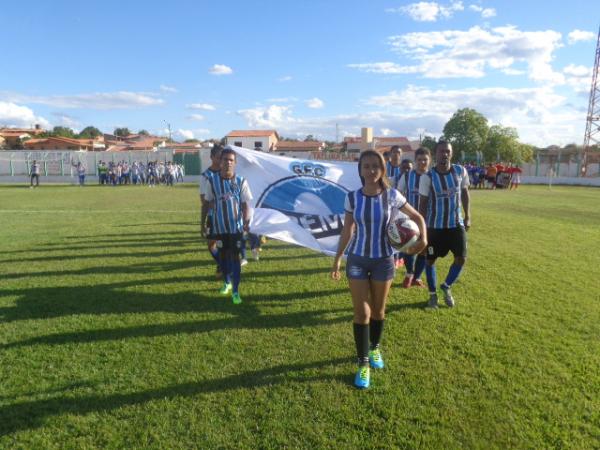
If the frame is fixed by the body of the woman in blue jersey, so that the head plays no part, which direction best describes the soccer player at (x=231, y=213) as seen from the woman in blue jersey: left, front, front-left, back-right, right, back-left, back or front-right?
back-right

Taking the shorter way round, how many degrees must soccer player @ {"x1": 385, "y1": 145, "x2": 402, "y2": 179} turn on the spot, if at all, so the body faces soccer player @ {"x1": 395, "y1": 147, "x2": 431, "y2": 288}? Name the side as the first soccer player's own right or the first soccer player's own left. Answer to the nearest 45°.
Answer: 0° — they already face them

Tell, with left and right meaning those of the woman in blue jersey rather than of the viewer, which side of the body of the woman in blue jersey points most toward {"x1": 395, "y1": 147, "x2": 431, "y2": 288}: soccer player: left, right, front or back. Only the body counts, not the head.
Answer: back

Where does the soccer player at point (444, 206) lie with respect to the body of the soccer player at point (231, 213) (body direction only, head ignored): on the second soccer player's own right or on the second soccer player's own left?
on the second soccer player's own left

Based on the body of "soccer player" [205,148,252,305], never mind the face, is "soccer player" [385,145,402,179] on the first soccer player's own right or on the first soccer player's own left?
on the first soccer player's own left

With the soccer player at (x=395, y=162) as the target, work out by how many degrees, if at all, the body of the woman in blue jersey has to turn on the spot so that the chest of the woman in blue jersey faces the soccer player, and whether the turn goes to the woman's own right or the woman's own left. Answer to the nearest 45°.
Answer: approximately 180°

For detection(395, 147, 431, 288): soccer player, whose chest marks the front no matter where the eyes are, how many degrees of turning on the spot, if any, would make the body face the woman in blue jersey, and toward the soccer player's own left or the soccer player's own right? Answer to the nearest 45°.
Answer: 0° — they already face them

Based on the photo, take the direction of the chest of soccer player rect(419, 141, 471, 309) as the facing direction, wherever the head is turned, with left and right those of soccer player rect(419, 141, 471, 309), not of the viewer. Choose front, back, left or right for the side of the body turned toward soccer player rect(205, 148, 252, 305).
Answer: right

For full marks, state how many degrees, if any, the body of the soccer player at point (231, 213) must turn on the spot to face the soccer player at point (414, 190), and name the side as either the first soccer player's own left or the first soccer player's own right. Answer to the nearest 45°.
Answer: approximately 90° to the first soccer player's own left
